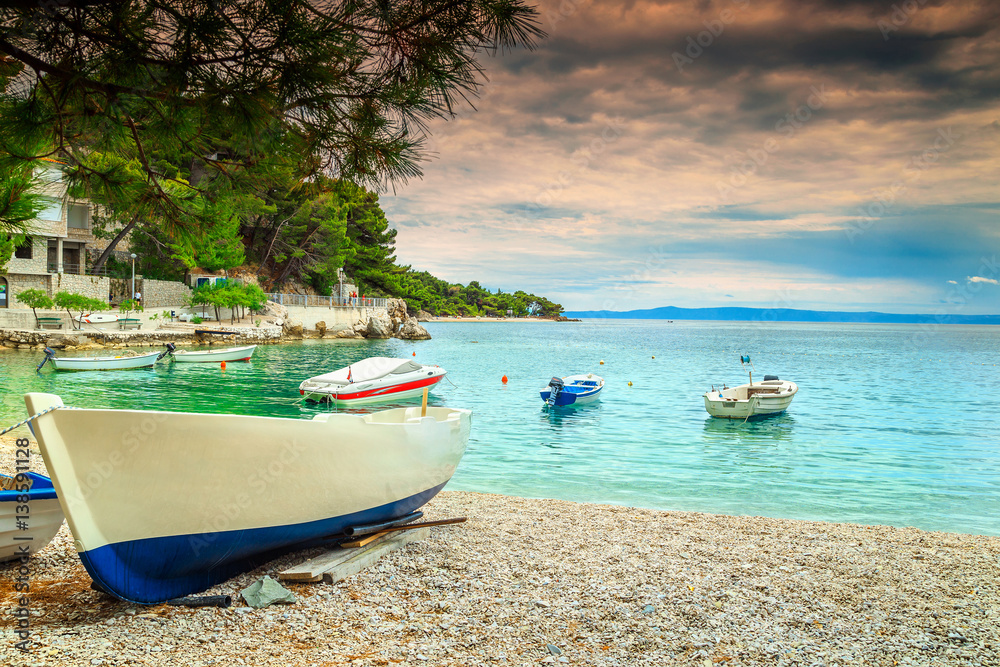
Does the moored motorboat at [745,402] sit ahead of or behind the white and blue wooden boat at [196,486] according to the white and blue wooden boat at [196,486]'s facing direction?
behind

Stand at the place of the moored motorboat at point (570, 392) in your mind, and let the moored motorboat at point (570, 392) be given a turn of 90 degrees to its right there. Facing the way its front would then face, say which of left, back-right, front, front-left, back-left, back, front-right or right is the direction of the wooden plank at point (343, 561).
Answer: front-right

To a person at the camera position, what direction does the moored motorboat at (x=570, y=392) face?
facing away from the viewer and to the right of the viewer

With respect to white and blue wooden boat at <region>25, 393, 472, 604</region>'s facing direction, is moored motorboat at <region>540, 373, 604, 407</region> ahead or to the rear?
to the rear

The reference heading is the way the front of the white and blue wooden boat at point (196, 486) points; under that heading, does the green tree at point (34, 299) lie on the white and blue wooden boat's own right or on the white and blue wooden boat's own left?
on the white and blue wooden boat's own right

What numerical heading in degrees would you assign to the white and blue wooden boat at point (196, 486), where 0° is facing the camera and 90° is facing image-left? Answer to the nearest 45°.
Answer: approximately 45°

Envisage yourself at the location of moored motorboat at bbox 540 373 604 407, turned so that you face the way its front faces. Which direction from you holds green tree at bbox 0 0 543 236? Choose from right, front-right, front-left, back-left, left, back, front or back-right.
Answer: back-right

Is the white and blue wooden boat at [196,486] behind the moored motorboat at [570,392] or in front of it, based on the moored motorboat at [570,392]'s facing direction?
behind

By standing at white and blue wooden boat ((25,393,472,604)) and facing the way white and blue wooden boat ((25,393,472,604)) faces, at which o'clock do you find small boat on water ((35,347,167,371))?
The small boat on water is roughly at 4 o'clock from the white and blue wooden boat.
